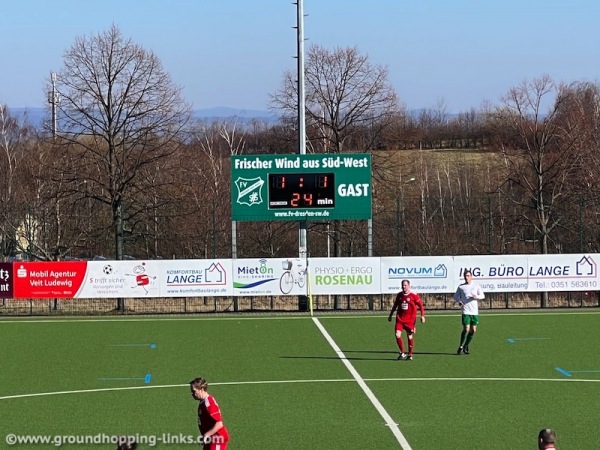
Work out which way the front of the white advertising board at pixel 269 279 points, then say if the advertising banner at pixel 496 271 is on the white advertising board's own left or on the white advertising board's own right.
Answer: on the white advertising board's own left

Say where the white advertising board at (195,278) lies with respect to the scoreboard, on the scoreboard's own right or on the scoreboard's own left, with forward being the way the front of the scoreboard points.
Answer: on the scoreboard's own right

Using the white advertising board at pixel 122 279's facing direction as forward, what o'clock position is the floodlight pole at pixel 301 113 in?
The floodlight pole is roughly at 9 o'clock from the white advertising board.

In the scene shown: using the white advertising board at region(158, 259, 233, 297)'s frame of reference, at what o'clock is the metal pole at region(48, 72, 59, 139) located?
The metal pole is roughly at 5 o'clock from the white advertising board.

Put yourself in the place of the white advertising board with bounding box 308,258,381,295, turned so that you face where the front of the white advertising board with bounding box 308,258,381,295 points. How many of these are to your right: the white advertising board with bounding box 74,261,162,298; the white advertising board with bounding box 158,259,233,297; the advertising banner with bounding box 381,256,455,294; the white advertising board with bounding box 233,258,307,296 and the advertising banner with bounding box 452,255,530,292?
3

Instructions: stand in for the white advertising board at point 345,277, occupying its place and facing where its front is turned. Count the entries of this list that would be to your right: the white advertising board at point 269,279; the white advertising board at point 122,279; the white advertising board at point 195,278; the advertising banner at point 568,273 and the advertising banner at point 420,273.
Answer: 3
